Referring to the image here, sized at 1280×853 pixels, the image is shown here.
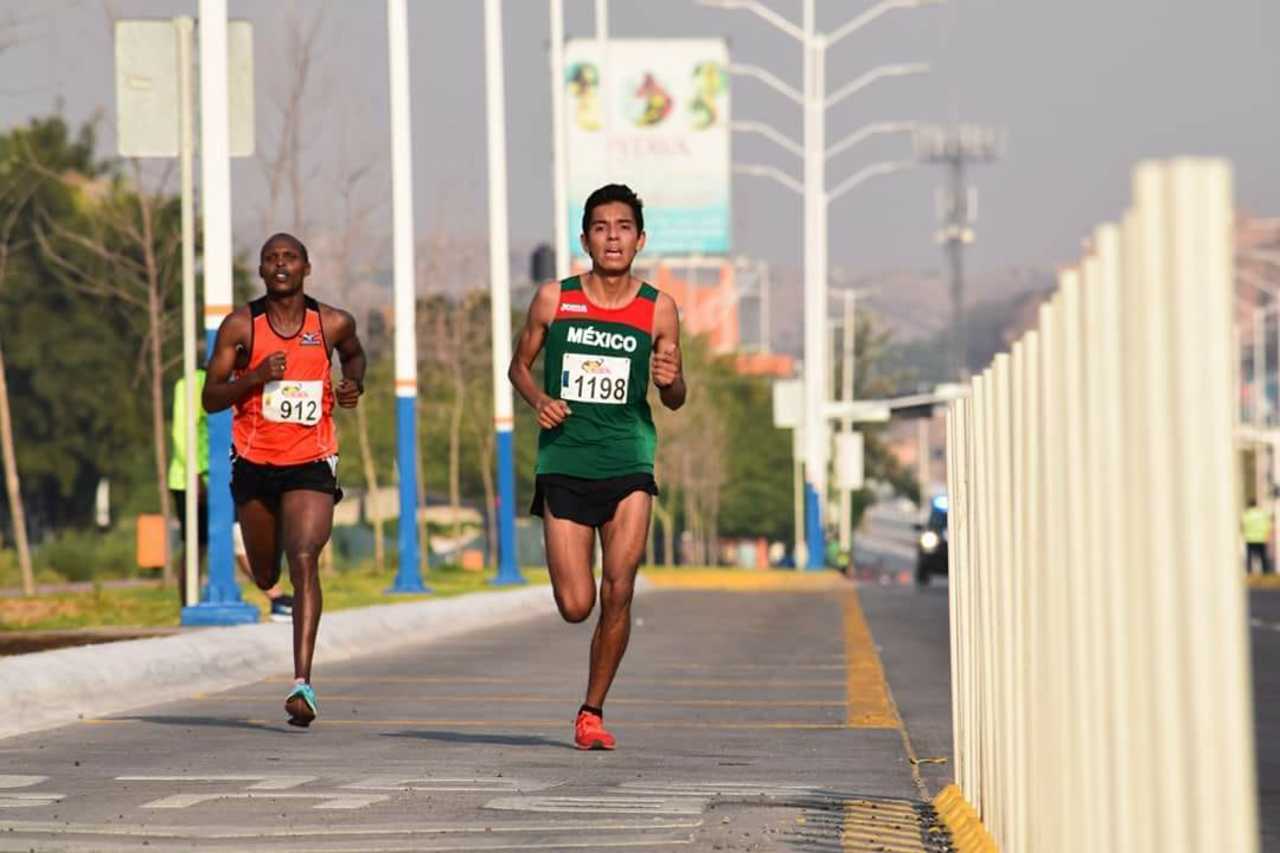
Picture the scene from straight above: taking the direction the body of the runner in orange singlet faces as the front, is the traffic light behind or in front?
behind

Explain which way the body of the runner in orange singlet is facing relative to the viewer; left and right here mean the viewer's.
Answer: facing the viewer

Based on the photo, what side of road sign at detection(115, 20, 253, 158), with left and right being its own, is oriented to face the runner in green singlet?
back

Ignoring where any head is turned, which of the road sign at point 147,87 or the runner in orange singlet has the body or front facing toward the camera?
the runner in orange singlet

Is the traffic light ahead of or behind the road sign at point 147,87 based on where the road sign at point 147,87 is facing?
ahead

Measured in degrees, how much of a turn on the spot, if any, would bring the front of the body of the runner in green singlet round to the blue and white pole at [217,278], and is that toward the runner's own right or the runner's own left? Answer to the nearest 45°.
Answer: approximately 180°

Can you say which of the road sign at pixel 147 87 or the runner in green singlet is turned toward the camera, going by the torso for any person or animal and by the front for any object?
the runner in green singlet

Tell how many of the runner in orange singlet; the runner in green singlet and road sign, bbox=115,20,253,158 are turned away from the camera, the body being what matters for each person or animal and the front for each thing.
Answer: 1

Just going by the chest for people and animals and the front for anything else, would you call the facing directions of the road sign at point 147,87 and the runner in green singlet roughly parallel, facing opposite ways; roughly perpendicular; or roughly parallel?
roughly parallel, facing opposite ways

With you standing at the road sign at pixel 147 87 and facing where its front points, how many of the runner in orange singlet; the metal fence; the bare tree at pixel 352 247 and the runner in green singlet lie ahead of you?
1

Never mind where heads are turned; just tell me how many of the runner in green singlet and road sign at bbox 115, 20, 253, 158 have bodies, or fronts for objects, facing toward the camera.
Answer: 1

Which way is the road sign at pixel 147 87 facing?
away from the camera

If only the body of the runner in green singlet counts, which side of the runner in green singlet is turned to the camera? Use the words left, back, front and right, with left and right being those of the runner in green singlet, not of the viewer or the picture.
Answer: front
